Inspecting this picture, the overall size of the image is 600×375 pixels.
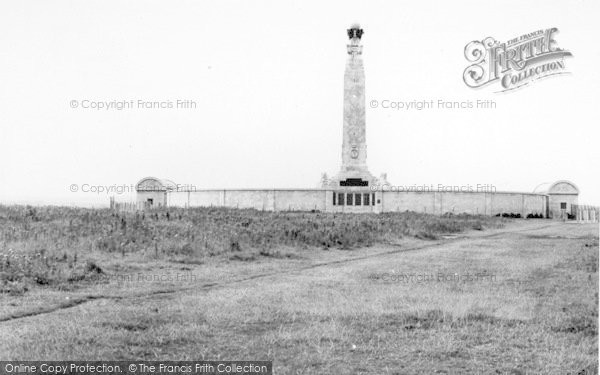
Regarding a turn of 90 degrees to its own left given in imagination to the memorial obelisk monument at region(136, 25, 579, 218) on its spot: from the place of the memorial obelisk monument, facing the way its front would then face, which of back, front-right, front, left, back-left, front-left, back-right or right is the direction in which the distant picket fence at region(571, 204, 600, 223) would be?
front

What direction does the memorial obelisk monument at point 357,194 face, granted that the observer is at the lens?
facing the viewer
